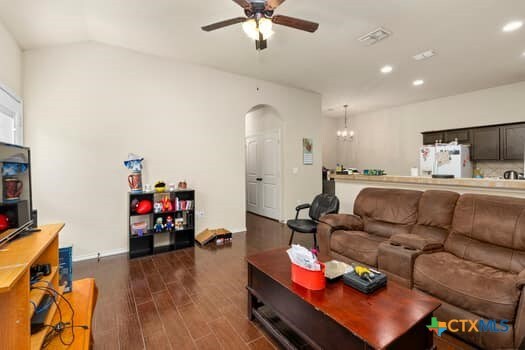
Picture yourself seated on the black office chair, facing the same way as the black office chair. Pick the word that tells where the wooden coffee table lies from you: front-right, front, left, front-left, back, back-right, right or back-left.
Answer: front-left

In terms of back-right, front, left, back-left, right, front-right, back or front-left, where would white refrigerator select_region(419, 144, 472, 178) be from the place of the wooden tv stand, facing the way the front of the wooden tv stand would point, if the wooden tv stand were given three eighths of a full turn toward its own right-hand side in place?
back

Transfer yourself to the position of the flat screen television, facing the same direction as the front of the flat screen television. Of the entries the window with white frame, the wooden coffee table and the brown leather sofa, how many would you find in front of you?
2

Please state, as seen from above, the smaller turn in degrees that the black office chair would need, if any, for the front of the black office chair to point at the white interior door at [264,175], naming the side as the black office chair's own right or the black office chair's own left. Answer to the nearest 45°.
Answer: approximately 90° to the black office chair's own right

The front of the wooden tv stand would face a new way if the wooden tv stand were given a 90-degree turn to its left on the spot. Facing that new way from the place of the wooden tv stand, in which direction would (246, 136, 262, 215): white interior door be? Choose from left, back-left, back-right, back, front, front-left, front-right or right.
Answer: front

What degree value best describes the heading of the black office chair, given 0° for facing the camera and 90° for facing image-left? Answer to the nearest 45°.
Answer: approximately 45°

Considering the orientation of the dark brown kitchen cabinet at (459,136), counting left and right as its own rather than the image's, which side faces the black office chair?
front

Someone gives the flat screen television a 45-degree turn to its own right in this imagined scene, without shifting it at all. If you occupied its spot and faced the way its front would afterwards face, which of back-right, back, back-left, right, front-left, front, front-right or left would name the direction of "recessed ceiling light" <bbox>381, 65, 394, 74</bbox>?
left

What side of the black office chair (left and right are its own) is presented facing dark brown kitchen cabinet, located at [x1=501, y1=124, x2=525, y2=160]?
back

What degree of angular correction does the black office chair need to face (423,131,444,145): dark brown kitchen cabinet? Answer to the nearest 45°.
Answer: approximately 180°

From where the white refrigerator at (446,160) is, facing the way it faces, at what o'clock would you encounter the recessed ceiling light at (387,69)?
The recessed ceiling light is roughly at 1 o'clock from the white refrigerator.

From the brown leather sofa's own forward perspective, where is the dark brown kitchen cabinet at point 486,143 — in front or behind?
behind

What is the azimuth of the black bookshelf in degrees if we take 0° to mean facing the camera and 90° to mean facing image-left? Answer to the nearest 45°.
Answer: approximately 315°

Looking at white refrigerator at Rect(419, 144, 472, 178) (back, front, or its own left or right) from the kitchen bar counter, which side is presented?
front

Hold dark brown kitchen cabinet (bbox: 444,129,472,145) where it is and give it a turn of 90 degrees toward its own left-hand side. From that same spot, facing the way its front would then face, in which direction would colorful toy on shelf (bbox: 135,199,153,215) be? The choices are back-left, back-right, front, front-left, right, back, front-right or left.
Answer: back-right

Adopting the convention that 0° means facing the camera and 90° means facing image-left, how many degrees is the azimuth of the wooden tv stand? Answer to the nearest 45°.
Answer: approximately 315°

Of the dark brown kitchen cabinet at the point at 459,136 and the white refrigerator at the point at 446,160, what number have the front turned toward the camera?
2
